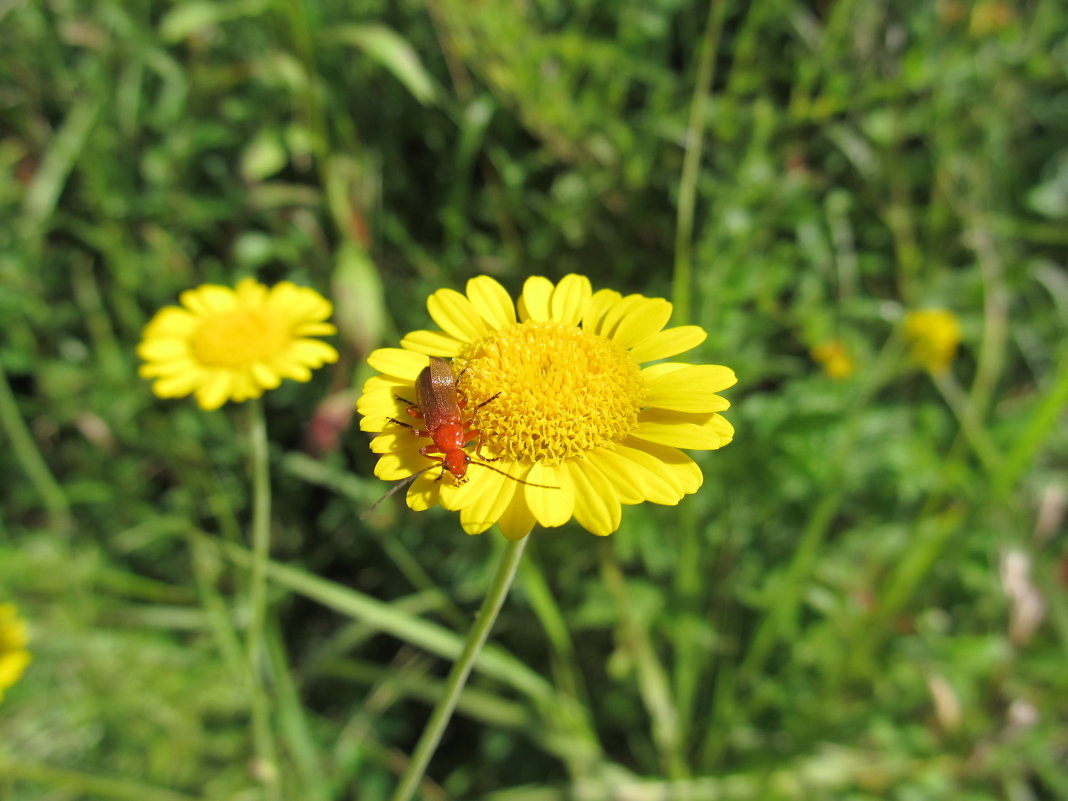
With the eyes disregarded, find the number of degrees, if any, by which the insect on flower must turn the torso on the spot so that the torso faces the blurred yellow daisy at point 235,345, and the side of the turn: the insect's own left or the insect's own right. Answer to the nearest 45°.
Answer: approximately 135° to the insect's own right

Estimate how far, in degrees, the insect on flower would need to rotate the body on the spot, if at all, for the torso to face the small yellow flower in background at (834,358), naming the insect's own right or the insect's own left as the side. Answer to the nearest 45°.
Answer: approximately 135° to the insect's own left

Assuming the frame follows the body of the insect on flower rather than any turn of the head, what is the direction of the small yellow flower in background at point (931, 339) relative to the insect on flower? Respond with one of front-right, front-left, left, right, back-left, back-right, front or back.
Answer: back-left

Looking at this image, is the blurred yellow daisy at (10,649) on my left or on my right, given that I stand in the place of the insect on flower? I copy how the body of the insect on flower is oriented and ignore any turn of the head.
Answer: on my right

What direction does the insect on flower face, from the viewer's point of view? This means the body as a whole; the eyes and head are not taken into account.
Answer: toward the camera
